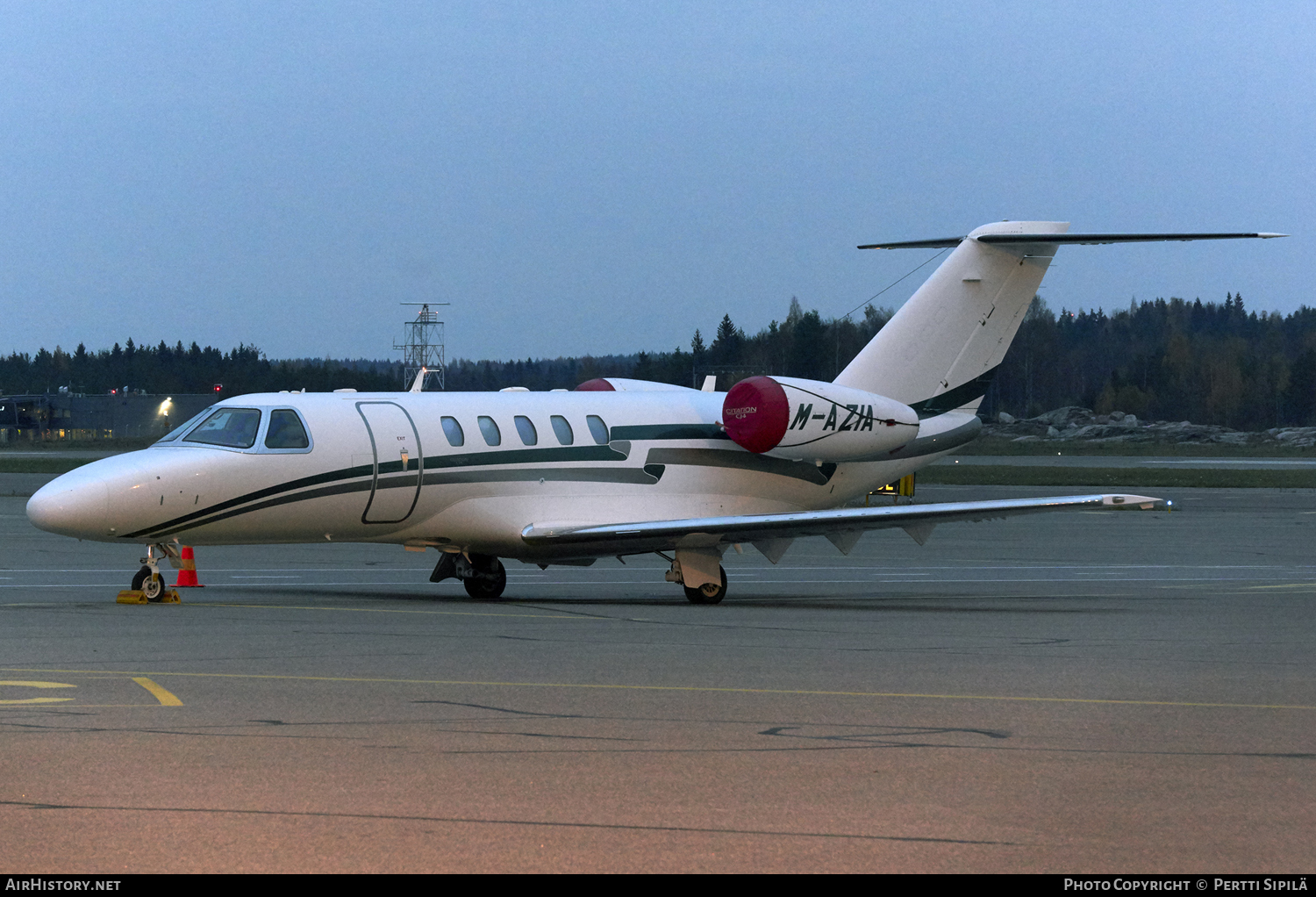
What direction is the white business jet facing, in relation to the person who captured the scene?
facing the viewer and to the left of the viewer

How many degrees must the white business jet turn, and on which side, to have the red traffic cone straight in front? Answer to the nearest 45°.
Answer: approximately 45° to its right
